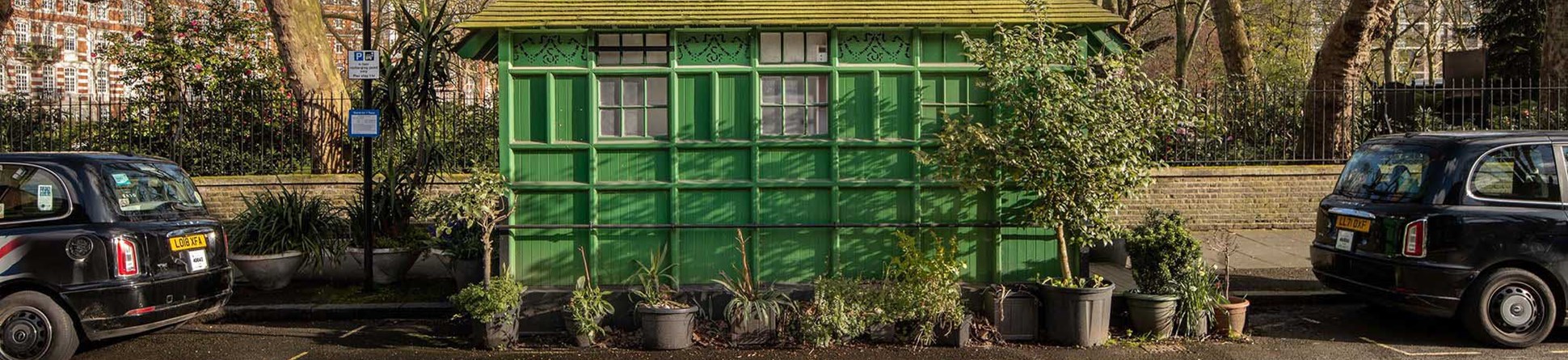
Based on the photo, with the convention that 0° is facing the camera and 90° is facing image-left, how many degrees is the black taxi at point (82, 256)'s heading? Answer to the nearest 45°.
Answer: approximately 135°

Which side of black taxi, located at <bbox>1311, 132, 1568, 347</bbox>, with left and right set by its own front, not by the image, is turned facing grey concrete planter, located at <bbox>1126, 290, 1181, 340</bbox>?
back

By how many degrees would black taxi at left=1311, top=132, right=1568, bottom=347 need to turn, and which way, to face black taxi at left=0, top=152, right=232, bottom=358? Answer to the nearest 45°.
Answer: approximately 180°

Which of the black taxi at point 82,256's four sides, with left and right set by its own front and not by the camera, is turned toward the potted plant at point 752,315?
back

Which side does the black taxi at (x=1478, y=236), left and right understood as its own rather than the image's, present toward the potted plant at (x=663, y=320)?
back

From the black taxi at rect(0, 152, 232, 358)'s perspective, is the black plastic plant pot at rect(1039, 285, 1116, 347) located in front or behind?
behind

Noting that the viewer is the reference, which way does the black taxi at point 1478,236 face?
facing away from the viewer and to the right of the viewer

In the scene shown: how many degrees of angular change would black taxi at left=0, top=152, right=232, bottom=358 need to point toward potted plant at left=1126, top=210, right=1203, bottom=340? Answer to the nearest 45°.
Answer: approximately 180°

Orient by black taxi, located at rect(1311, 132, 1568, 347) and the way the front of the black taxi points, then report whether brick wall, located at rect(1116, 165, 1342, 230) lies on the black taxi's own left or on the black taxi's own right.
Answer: on the black taxi's own left

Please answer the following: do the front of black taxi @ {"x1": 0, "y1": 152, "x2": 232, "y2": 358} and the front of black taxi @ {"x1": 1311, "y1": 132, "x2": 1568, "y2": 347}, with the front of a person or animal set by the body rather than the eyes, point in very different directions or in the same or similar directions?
very different directions
